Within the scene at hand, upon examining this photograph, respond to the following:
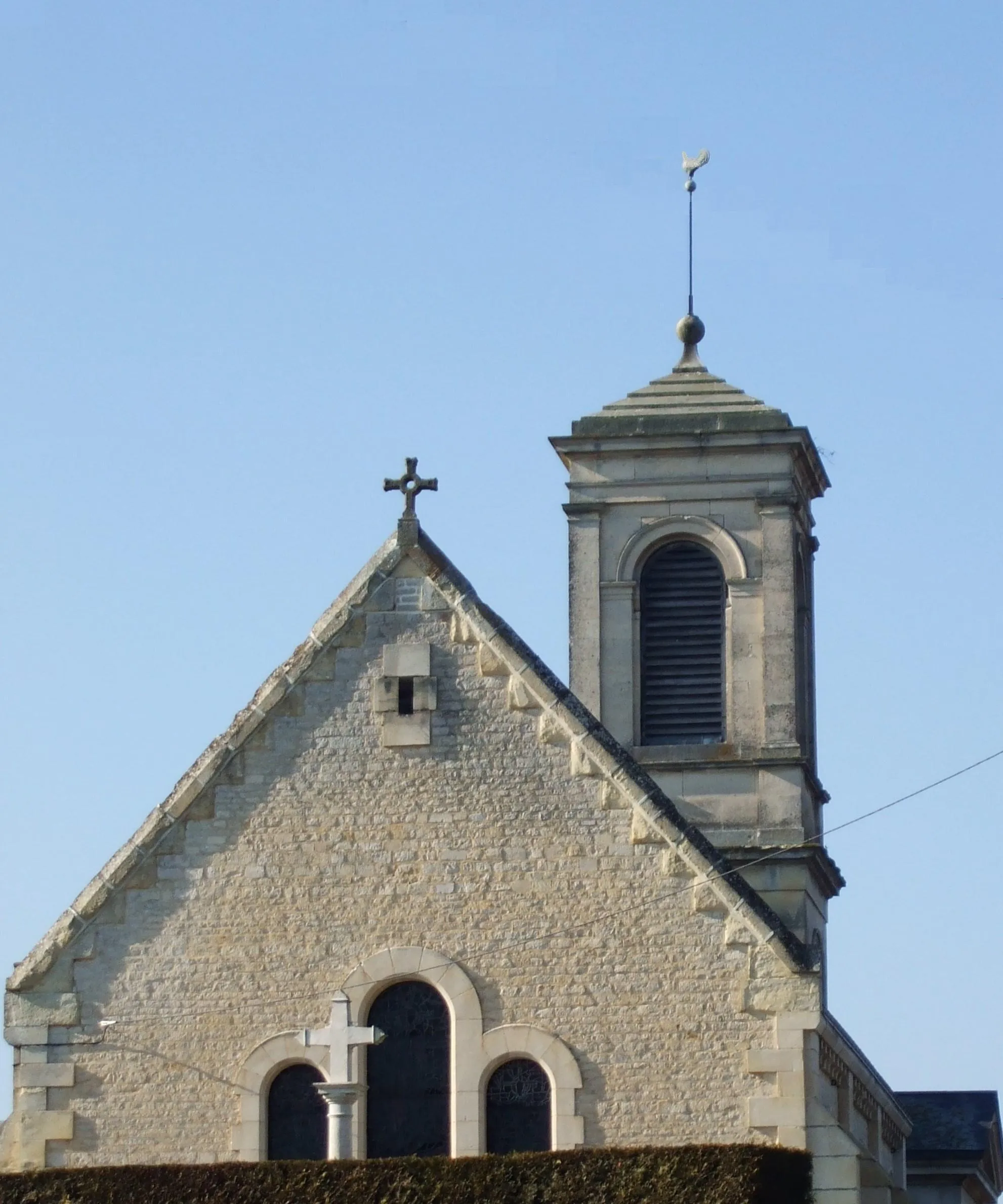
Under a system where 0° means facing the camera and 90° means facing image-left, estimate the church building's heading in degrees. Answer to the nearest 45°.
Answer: approximately 0°
